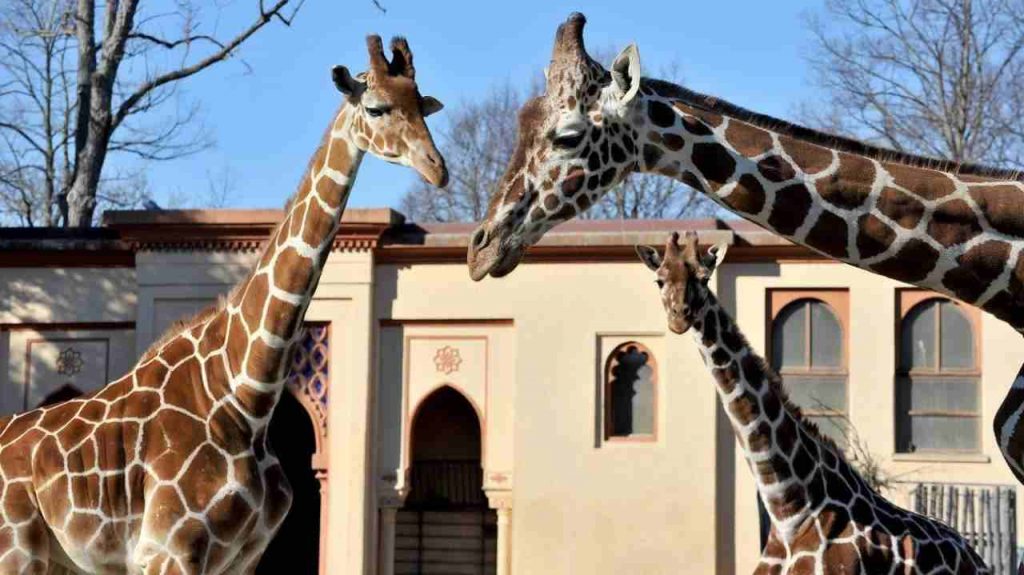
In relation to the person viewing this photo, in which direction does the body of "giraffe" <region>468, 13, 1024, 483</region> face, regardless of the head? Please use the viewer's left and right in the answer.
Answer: facing to the left of the viewer

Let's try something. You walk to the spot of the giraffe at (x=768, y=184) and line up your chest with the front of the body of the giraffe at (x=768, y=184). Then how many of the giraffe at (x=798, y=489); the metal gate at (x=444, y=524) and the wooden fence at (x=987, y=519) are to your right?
3

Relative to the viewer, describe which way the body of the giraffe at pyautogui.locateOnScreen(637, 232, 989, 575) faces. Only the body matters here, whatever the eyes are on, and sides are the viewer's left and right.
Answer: facing the viewer and to the left of the viewer

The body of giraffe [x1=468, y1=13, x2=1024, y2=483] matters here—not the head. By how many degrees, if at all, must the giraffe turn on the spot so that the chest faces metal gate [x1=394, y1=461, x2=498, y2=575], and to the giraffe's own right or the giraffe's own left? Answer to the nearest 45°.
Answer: approximately 90° to the giraffe's own right

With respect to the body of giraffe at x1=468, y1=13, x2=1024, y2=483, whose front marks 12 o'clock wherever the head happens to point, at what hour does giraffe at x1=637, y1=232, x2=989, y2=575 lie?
giraffe at x1=637, y1=232, x2=989, y2=575 is roughly at 3 o'clock from giraffe at x1=468, y1=13, x2=1024, y2=483.

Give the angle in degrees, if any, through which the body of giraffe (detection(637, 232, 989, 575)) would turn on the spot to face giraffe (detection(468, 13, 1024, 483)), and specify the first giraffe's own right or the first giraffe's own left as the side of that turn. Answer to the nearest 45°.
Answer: approximately 45° to the first giraffe's own left

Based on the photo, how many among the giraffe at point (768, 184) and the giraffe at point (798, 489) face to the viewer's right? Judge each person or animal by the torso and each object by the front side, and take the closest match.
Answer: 0

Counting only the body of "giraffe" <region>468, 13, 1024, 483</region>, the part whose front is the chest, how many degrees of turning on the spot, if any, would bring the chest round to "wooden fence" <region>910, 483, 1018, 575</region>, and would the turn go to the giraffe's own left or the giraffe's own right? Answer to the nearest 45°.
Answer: approximately 90° to the giraffe's own right

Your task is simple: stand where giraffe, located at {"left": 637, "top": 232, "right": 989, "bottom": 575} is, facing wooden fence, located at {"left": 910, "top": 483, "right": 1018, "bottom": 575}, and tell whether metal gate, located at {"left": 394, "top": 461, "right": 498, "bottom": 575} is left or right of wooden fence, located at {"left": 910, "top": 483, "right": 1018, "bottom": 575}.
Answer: left
